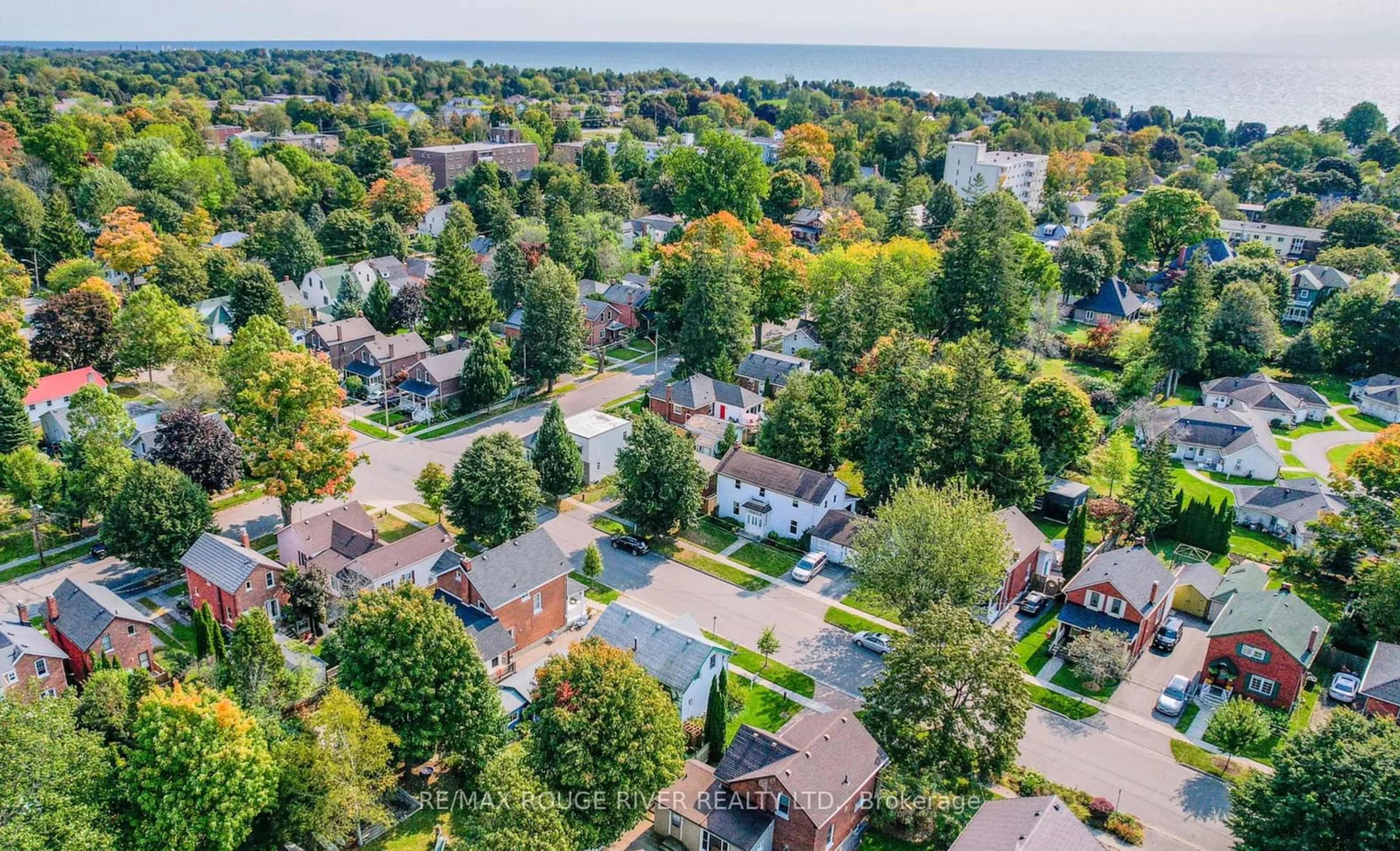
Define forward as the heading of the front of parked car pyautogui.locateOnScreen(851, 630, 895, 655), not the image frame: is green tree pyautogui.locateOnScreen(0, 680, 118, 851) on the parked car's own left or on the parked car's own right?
on the parked car's own left

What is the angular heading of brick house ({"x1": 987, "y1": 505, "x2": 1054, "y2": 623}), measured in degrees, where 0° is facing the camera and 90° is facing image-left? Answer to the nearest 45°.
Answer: approximately 45°

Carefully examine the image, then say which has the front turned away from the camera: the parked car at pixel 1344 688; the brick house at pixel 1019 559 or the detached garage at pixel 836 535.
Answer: the parked car

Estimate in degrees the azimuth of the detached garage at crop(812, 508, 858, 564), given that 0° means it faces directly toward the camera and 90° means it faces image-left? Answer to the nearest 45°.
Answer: approximately 45°

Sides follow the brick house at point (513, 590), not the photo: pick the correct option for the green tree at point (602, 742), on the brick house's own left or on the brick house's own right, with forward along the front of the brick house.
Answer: on the brick house's own right

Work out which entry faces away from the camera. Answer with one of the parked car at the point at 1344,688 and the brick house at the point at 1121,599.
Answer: the parked car

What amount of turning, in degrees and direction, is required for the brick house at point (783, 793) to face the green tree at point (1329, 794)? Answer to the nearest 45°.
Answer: approximately 45° to its right

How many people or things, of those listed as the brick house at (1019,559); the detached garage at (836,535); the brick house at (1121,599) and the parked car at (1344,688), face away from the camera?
1

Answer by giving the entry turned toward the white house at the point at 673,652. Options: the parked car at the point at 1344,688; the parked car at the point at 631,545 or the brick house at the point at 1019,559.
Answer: the brick house

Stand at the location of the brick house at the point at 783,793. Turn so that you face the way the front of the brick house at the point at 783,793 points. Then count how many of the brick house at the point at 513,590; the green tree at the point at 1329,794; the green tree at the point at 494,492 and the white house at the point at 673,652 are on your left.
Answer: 3

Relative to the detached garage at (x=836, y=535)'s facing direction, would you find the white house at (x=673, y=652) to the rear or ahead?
ahead

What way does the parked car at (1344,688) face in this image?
away from the camera

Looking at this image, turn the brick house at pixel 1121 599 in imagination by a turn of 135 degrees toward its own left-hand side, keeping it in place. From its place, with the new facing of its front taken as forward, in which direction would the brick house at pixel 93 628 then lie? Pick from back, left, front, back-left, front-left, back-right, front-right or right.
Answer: back-right

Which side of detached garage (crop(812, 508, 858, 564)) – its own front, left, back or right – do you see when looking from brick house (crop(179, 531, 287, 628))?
front

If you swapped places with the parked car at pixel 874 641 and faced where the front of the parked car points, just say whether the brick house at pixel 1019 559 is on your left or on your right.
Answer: on your right

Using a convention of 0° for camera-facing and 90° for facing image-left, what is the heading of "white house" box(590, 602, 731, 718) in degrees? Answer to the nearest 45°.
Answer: approximately 225°

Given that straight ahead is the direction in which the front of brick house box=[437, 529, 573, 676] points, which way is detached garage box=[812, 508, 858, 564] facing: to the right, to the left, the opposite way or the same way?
the opposite way

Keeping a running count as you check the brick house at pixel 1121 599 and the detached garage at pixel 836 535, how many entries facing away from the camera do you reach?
0

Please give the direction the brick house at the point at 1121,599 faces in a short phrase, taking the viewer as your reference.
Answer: facing the viewer and to the left of the viewer
